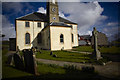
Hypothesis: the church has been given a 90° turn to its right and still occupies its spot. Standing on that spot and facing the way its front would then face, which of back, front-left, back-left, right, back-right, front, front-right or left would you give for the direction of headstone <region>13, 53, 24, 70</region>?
front-left
